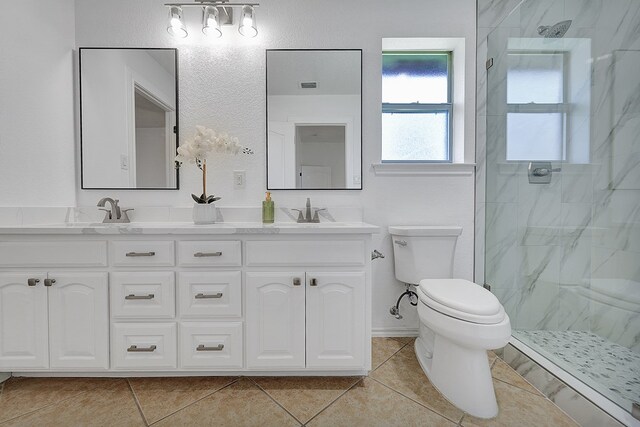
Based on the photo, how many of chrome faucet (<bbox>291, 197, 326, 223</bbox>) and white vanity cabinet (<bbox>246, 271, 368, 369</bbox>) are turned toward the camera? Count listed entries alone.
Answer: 2

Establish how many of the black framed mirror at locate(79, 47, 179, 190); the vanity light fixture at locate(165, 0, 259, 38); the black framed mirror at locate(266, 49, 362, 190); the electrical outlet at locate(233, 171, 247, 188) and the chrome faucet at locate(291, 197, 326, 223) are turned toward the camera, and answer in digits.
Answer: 5

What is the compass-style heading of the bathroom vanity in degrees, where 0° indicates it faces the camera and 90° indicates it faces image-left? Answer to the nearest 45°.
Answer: approximately 0°

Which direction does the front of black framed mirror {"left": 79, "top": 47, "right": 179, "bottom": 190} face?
toward the camera

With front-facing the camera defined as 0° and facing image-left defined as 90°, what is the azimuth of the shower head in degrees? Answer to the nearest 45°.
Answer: approximately 315°

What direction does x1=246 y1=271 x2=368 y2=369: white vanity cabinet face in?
toward the camera

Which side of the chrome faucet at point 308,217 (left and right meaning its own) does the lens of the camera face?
front

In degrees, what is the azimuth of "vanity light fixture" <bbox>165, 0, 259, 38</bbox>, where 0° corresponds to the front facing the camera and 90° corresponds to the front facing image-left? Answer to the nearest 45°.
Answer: approximately 0°

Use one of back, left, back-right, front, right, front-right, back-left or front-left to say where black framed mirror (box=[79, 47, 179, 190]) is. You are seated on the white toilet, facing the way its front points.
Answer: back-right

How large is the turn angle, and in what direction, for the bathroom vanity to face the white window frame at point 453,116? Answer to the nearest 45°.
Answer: approximately 90° to its left

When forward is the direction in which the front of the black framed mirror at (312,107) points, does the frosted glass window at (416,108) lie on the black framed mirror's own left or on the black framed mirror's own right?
on the black framed mirror's own left

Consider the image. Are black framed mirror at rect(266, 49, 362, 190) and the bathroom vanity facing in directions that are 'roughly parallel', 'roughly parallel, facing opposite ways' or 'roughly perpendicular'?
roughly parallel
